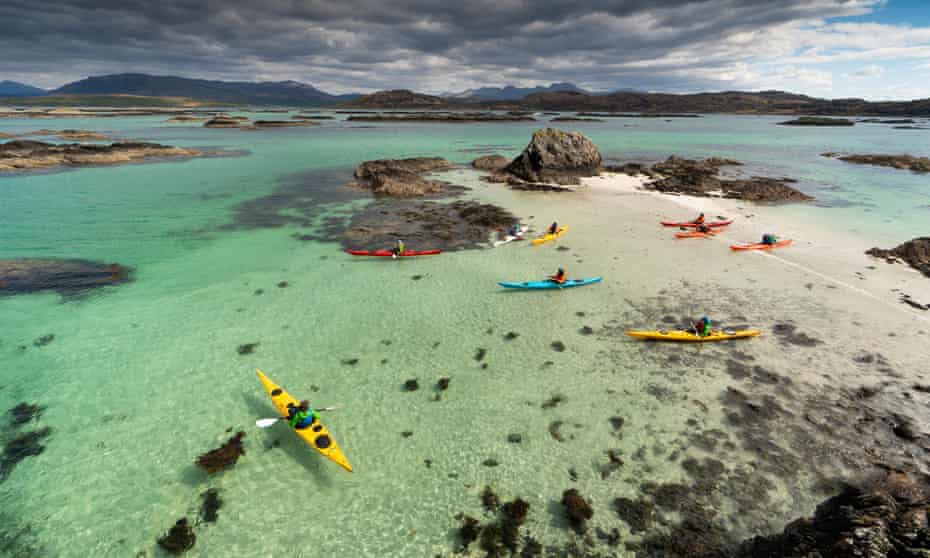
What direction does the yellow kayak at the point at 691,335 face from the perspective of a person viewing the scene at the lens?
facing to the left of the viewer

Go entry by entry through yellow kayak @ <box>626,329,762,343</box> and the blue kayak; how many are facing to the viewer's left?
2

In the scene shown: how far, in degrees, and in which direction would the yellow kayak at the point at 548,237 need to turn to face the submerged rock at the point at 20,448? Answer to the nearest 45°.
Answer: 0° — it already faces it

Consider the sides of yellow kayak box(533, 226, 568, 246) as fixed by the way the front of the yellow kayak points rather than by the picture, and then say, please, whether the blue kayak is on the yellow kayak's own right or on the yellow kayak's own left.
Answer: on the yellow kayak's own left

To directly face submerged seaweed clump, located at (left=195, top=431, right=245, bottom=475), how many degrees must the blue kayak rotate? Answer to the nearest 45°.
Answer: approximately 45° to its left

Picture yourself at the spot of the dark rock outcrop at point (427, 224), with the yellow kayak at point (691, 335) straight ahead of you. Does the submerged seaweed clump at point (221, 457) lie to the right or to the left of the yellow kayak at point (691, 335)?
right

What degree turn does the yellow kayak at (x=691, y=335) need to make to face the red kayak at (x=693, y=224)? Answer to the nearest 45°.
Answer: approximately 90° to its right

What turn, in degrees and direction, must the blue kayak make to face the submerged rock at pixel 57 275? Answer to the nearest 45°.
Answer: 0° — it already faces it

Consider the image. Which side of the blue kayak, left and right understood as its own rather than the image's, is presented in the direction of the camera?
left

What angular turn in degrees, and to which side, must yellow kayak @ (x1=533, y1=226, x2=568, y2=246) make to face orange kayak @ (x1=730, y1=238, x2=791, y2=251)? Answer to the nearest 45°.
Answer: approximately 135° to its left

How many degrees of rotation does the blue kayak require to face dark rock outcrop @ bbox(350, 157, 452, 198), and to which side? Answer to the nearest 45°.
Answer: approximately 45° to its right

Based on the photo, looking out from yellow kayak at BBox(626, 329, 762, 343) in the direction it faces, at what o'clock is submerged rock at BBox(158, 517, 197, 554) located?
The submerged rock is roughly at 10 o'clock from the yellow kayak.

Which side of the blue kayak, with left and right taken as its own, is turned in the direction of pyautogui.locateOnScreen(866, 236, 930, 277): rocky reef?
back
